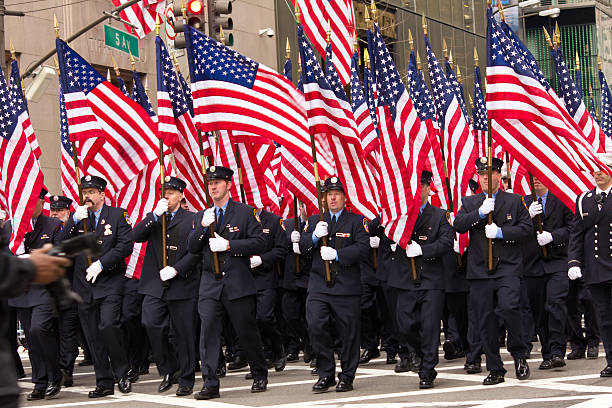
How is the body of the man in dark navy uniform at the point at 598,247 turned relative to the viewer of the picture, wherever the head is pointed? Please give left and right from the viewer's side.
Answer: facing the viewer

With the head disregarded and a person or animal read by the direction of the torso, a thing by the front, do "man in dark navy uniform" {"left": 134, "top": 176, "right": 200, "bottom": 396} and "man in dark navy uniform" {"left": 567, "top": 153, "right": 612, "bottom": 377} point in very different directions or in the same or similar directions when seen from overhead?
same or similar directions

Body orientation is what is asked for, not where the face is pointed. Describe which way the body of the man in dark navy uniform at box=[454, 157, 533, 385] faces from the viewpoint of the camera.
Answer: toward the camera

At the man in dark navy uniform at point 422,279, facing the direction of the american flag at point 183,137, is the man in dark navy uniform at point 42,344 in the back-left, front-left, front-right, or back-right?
front-left

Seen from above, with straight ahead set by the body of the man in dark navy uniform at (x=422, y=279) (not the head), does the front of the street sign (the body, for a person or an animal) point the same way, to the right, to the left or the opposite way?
the same way

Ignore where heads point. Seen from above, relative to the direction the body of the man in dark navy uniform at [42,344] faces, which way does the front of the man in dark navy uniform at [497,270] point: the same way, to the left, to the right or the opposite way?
the same way

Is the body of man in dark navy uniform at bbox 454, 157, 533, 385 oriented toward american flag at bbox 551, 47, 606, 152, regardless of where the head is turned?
no

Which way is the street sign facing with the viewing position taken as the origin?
facing the viewer and to the left of the viewer

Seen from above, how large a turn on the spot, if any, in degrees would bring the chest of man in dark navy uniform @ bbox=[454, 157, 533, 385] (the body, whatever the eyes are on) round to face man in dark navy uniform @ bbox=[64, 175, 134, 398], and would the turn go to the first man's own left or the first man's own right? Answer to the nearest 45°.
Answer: approximately 90° to the first man's own right

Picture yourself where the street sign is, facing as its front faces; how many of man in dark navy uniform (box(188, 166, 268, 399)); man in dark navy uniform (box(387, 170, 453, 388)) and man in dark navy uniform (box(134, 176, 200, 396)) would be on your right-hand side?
0

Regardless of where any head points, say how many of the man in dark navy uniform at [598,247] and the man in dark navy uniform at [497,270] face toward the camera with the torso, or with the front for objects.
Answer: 2
